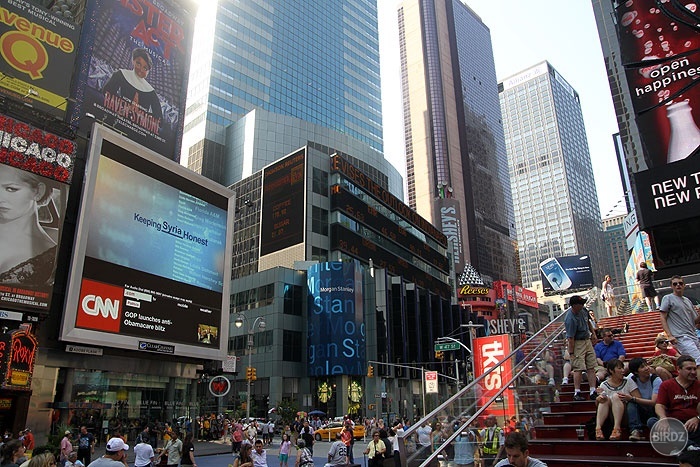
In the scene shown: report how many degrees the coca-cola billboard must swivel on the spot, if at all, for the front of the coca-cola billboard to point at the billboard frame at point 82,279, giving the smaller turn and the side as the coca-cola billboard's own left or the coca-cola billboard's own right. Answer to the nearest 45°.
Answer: approximately 45° to the coca-cola billboard's own right

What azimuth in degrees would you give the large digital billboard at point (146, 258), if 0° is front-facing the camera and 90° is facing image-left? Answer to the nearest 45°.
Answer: approximately 315°

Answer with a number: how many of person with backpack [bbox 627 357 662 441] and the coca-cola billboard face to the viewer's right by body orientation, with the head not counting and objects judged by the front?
0

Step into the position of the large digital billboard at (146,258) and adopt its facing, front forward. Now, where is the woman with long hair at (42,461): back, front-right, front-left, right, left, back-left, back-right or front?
front-right

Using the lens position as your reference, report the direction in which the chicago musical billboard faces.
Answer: facing the viewer and to the right of the viewer

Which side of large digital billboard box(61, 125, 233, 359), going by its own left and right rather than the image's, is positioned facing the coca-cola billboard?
front

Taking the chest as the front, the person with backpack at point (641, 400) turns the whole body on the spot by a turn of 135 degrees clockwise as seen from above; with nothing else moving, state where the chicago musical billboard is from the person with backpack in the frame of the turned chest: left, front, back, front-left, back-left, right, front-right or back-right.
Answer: left

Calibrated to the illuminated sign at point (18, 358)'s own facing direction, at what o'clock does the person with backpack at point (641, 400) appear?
The person with backpack is roughly at 1 o'clock from the illuminated sign.

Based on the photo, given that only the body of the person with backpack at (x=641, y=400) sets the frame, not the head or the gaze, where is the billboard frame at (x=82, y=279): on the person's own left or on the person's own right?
on the person's own right

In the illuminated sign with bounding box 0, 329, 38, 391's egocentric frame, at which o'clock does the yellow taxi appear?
The yellow taxi is roughly at 10 o'clock from the illuminated sign.

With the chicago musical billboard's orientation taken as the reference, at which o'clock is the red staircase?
The red staircase is roughly at 1 o'clock from the chicago musical billboard.

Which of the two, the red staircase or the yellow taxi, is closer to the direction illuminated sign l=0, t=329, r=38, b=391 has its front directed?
the red staircase

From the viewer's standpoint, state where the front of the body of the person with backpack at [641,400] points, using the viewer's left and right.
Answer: facing the viewer and to the left of the viewer
